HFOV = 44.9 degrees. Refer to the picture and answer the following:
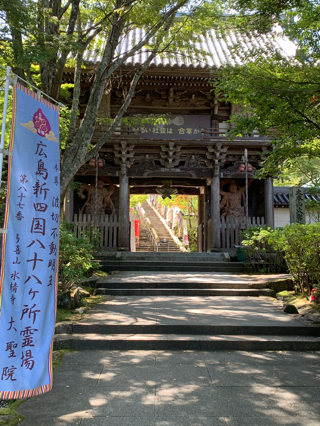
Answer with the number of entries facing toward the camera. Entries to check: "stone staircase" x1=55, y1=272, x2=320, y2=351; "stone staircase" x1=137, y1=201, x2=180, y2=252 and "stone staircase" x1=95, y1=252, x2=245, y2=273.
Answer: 3

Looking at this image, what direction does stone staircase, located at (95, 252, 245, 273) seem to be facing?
toward the camera

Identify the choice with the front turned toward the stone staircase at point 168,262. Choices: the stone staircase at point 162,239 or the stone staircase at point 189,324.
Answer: the stone staircase at point 162,239

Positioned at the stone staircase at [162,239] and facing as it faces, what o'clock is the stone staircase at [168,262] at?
the stone staircase at [168,262] is roughly at 12 o'clock from the stone staircase at [162,239].

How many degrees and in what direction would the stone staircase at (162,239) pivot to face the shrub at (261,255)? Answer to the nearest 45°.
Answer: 0° — it already faces it

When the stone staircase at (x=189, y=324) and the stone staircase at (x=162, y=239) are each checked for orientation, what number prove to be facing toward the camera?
2

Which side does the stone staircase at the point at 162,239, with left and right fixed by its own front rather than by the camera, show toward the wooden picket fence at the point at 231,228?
front

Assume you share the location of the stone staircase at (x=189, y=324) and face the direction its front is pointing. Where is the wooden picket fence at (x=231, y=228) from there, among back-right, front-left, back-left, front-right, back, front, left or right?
back

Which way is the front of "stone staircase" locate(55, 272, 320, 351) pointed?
toward the camera

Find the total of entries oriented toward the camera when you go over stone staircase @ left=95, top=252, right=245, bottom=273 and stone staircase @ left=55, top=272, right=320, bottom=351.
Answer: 2

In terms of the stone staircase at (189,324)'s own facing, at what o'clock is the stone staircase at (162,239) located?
the stone staircase at (162,239) is roughly at 6 o'clock from the stone staircase at (189,324).

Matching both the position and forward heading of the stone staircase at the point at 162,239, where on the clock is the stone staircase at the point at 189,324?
the stone staircase at the point at 189,324 is roughly at 12 o'clock from the stone staircase at the point at 162,239.

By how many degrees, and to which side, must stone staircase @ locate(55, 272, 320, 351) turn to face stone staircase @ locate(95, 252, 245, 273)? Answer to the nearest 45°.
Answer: approximately 180°

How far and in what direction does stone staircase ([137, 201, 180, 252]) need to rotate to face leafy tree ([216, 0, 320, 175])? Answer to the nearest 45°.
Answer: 0° — it already faces it

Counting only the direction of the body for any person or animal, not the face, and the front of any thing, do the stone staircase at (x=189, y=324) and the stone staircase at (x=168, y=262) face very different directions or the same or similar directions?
same or similar directions
